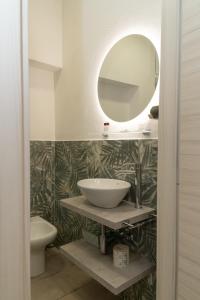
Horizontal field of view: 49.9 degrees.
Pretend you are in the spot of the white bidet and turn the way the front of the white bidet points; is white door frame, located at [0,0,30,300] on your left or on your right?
on your right

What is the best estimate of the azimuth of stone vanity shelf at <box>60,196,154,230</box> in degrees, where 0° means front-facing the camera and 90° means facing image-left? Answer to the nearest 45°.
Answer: approximately 45°
